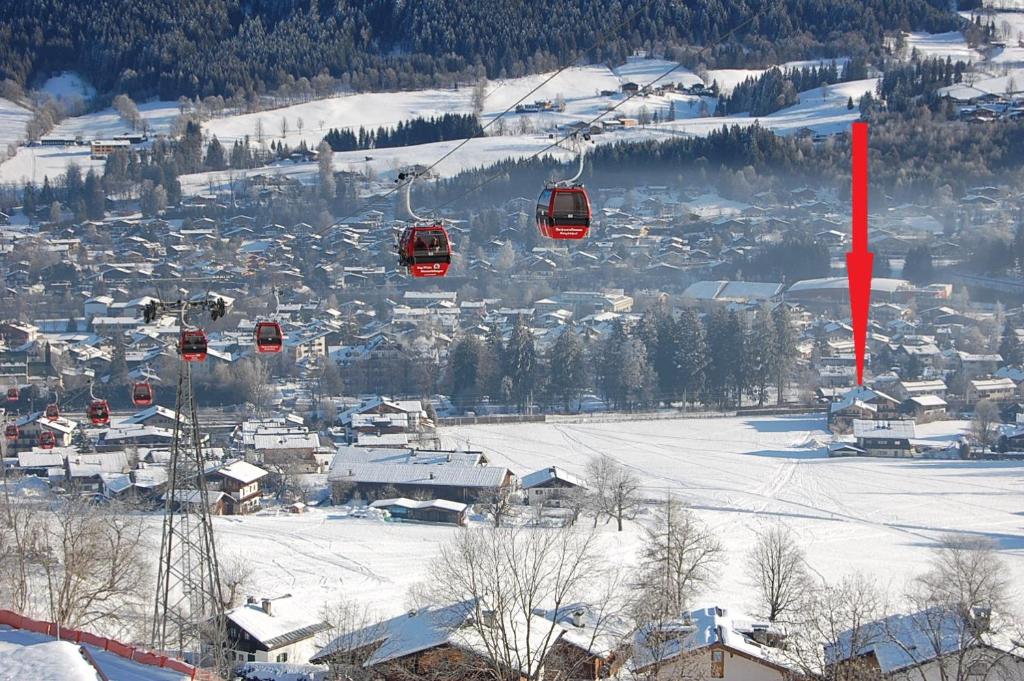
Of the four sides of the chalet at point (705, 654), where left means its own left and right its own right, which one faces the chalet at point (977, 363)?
back

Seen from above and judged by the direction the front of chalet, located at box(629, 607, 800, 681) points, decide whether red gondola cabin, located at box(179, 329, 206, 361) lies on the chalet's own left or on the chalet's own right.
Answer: on the chalet's own right

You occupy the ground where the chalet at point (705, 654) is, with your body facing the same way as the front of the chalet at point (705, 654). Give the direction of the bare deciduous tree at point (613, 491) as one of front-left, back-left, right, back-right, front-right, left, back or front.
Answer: back

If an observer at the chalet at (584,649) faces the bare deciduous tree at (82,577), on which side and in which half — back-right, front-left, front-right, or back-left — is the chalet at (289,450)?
front-right

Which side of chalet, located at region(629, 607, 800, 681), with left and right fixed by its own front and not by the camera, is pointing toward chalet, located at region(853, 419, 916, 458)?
back

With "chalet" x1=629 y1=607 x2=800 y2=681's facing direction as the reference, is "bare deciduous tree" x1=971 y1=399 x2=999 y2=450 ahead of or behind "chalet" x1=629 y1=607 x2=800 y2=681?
behind

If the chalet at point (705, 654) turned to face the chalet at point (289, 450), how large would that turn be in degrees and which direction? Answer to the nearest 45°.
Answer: approximately 135° to its right

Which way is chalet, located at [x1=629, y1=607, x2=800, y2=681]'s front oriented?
toward the camera

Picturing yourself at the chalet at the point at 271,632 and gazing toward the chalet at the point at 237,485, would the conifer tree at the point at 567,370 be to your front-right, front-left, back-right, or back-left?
front-right

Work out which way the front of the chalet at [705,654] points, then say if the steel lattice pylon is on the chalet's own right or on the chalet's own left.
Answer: on the chalet's own right

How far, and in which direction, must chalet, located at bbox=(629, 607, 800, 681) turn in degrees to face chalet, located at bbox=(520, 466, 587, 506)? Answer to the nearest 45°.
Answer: approximately 180°

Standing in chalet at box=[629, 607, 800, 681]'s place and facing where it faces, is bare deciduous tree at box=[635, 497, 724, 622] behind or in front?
behind
